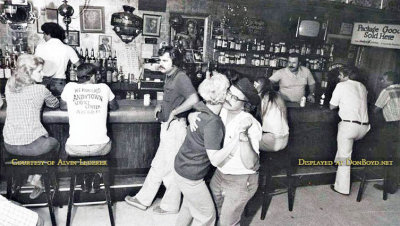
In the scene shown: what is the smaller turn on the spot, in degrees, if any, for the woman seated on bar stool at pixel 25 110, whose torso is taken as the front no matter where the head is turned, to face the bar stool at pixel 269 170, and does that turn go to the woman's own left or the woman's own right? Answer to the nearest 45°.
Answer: approximately 45° to the woman's own right

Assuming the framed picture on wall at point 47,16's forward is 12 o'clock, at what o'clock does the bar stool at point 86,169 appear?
The bar stool is roughly at 12 o'clock from the framed picture on wall.

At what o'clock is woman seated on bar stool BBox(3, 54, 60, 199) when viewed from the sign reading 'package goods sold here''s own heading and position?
The woman seated on bar stool is roughly at 1 o'clock from the sign reading 'package goods sold here'.

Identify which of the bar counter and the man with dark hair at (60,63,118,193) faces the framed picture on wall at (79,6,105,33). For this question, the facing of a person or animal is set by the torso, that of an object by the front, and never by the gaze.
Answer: the man with dark hair

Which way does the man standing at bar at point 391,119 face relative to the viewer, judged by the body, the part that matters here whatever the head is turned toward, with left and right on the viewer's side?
facing away from the viewer and to the left of the viewer

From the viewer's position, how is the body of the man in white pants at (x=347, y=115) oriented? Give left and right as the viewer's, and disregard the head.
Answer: facing away from the viewer and to the left of the viewer

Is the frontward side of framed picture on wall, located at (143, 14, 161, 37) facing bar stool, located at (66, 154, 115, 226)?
yes

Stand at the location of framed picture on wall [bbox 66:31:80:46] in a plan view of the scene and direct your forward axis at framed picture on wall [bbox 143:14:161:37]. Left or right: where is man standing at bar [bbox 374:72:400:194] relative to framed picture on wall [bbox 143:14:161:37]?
right

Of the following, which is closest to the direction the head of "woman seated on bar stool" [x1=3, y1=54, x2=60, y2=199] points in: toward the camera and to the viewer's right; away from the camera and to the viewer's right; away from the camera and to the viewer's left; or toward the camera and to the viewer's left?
away from the camera and to the viewer's right

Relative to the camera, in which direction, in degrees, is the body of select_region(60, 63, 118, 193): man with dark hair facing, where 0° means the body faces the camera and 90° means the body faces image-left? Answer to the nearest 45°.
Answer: approximately 180°

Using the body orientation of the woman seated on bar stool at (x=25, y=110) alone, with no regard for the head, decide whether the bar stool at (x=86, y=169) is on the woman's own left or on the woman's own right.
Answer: on the woman's own right

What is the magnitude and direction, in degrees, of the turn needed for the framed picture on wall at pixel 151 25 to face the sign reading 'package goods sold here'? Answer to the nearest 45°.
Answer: approximately 90° to its left

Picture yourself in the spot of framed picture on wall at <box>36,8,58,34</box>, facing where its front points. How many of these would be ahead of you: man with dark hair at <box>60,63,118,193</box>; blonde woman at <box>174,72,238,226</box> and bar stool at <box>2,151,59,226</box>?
3

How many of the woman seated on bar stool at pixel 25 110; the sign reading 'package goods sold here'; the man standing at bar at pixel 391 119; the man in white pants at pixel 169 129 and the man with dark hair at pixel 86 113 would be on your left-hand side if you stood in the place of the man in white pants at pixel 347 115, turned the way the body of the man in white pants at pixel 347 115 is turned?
3
